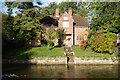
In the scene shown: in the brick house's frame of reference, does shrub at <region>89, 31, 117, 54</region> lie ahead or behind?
ahead

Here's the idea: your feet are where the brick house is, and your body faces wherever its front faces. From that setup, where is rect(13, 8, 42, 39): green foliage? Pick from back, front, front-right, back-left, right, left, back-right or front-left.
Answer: front-right

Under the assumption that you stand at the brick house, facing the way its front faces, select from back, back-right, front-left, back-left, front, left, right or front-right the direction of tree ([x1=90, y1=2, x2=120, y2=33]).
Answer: front-left

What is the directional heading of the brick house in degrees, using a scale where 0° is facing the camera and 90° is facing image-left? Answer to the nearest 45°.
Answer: approximately 0°
